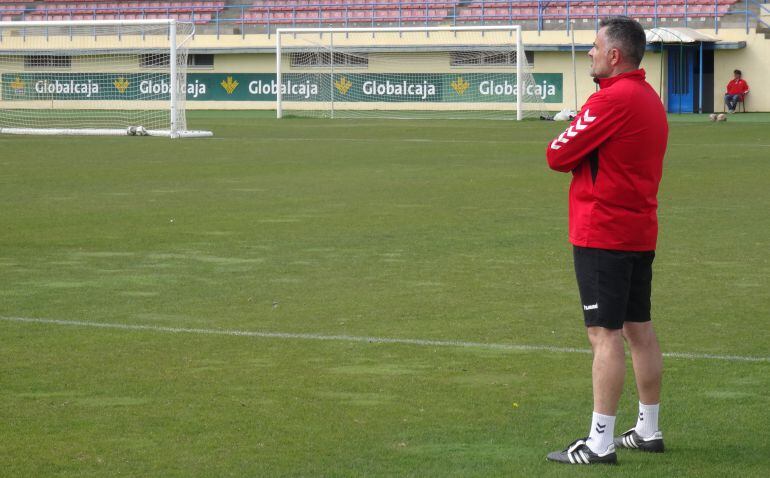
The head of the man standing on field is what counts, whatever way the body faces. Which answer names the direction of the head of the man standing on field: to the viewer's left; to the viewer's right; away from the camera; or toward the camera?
to the viewer's left

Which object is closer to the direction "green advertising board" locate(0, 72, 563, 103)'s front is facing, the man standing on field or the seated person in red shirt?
the man standing on field

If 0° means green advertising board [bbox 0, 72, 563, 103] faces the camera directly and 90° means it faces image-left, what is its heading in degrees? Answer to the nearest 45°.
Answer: approximately 0°

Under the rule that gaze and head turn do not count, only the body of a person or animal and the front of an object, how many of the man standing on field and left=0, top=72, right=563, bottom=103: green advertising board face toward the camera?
1

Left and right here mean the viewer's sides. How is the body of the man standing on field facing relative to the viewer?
facing away from the viewer and to the left of the viewer

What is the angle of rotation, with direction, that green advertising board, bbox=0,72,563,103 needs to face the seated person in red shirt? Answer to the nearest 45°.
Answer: approximately 90° to its left

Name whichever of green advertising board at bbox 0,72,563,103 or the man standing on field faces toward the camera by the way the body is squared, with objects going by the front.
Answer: the green advertising board

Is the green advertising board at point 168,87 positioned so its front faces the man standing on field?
yes
